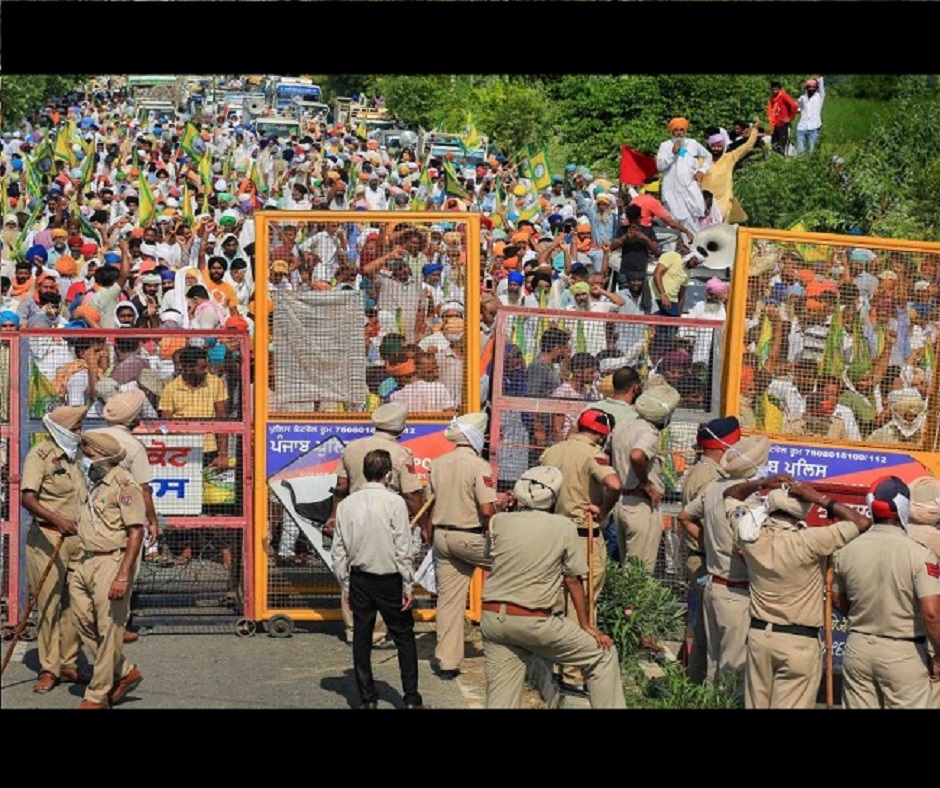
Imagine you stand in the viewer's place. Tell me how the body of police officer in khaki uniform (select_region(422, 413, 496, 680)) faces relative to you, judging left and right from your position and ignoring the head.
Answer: facing away from the viewer and to the right of the viewer

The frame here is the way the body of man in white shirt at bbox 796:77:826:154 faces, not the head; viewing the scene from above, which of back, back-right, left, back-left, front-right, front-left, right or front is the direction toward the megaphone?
front

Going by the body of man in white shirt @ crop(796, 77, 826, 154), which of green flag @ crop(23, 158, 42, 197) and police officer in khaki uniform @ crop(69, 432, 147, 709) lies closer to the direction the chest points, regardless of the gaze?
the police officer in khaki uniform

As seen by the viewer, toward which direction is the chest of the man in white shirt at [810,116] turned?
toward the camera

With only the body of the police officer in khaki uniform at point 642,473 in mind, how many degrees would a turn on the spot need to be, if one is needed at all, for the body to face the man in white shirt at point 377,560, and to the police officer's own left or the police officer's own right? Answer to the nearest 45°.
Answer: approximately 180°

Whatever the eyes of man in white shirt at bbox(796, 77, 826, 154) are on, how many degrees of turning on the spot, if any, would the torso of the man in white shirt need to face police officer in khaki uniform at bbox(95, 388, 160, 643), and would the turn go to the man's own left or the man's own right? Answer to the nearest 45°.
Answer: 0° — they already face them

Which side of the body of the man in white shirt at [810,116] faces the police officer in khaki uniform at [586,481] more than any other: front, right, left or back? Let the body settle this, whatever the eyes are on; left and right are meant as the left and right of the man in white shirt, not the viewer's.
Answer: front

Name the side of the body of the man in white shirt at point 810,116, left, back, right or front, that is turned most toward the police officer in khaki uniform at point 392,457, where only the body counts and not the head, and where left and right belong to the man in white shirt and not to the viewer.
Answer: front

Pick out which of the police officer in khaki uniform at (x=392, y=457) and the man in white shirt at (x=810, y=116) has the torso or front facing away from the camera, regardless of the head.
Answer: the police officer in khaki uniform

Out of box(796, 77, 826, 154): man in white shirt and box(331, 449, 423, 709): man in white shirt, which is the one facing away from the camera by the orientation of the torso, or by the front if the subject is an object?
box(331, 449, 423, 709): man in white shirt

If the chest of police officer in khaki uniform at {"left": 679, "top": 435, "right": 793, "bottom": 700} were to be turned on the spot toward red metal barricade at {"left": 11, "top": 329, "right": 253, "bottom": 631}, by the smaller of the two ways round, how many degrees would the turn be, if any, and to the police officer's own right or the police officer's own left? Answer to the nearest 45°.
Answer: approximately 135° to the police officer's own left

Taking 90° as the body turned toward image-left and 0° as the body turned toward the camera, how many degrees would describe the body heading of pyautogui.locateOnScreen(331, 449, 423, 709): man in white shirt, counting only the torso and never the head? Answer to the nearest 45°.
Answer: approximately 180°

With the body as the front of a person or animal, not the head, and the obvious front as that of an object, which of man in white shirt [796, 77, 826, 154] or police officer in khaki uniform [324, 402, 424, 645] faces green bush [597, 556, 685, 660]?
the man in white shirt
